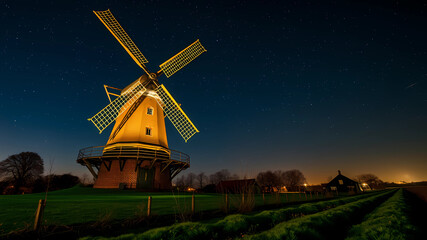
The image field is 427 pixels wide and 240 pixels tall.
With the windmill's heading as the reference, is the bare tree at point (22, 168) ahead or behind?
behind

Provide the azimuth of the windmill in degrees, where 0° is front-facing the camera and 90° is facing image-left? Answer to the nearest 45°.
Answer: approximately 315°
